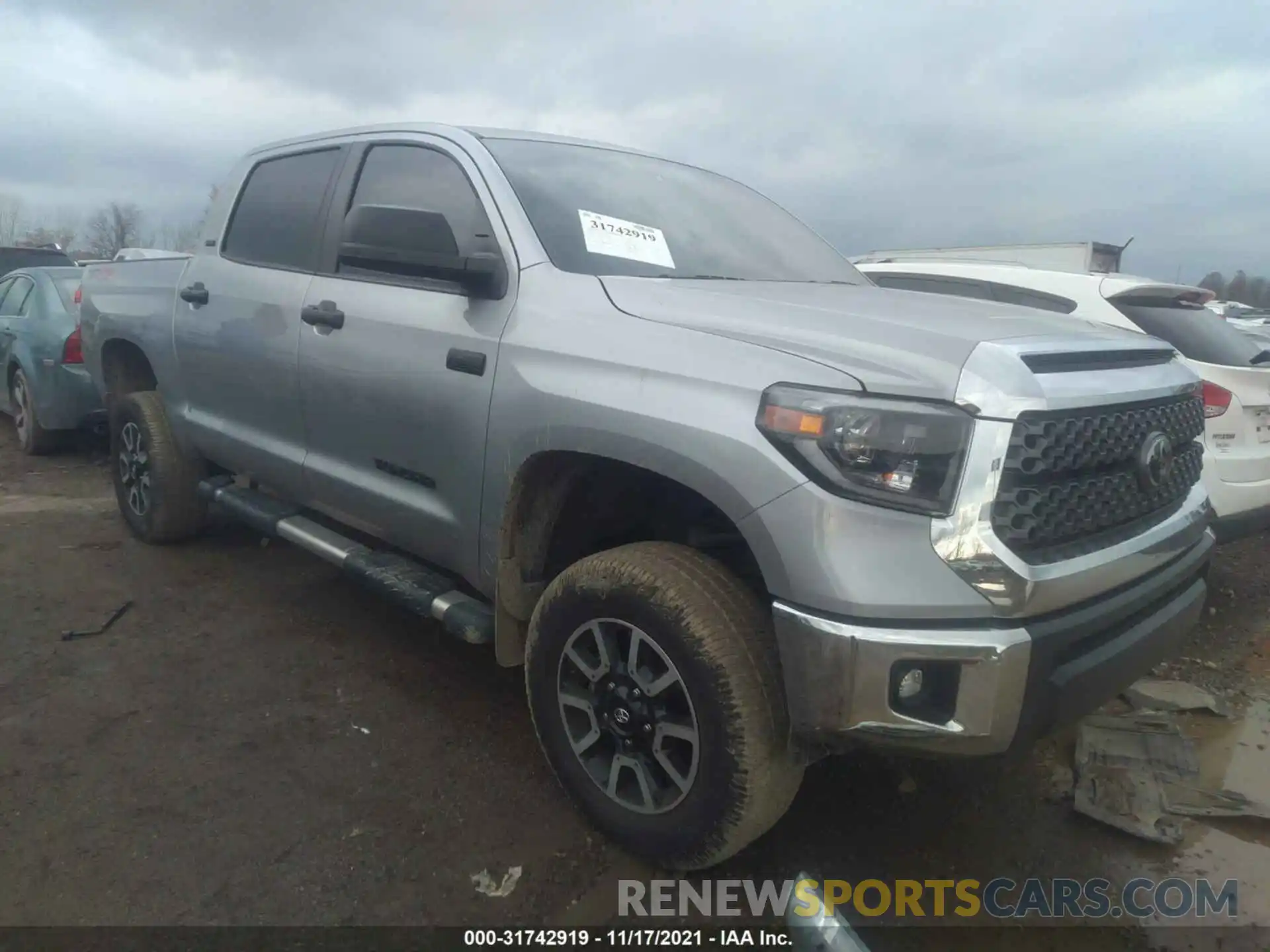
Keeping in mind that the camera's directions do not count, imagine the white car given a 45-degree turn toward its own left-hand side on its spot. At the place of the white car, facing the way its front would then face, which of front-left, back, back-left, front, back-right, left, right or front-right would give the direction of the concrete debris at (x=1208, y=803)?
left

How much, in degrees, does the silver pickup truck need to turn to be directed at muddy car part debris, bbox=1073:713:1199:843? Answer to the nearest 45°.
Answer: approximately 45° to its left

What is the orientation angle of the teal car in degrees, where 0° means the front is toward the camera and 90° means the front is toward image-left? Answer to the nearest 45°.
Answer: approximately 135°

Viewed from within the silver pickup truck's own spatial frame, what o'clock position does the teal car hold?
The teal car is roughly at 6 o'clock from the silver pickup truck.

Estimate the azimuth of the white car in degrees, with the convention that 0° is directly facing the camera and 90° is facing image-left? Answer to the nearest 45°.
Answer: approximately 135°
